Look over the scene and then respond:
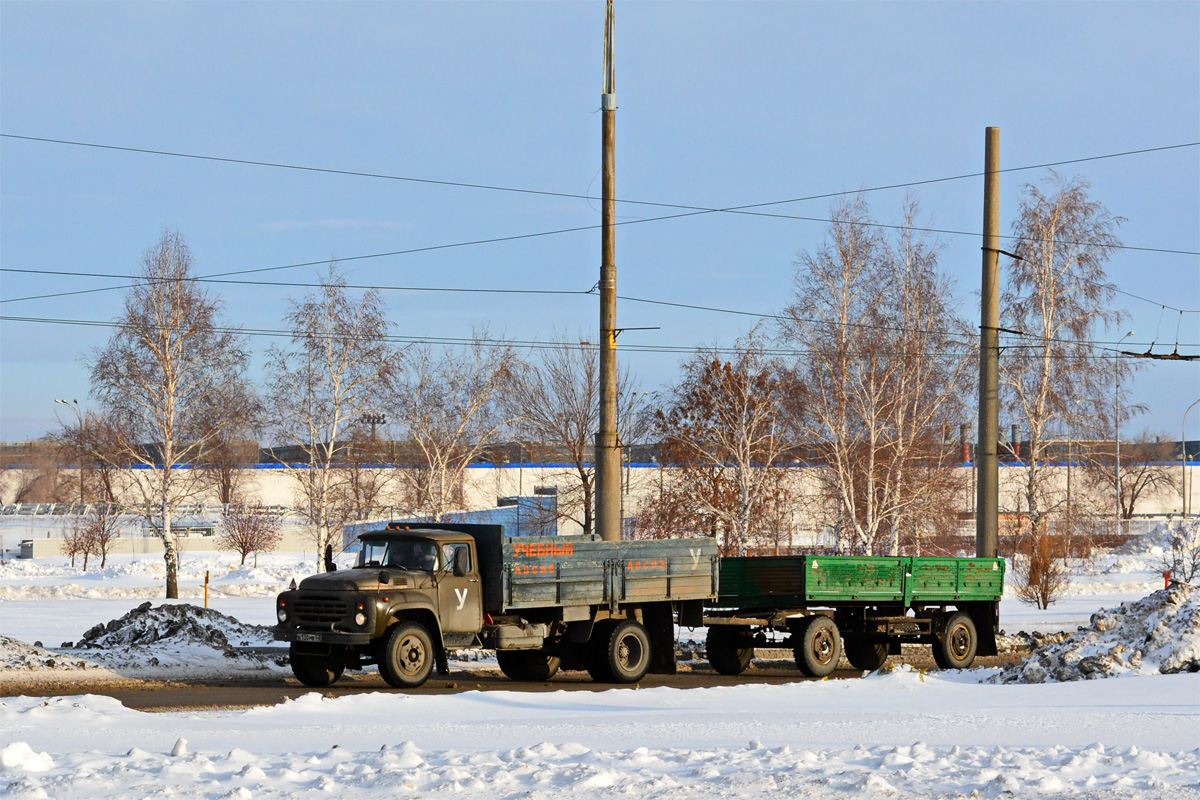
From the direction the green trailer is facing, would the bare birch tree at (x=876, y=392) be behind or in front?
behind

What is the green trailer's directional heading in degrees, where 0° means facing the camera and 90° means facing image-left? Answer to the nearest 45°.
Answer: approximately 45°

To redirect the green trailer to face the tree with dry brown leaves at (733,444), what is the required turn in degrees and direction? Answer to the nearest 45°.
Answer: approximately 135° to its right

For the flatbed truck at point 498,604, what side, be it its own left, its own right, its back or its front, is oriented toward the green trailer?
back

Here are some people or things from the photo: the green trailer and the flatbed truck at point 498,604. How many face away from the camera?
0

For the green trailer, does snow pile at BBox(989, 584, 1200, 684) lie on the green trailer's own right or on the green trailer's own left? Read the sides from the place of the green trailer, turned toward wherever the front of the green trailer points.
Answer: on the green trailer's own left

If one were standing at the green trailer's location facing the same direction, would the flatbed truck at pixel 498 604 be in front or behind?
in front
